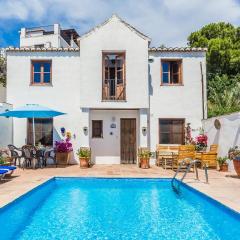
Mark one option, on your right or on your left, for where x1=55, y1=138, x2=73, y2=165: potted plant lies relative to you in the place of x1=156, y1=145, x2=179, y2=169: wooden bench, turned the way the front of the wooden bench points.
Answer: on your right

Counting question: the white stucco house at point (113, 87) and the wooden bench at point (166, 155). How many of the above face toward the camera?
2

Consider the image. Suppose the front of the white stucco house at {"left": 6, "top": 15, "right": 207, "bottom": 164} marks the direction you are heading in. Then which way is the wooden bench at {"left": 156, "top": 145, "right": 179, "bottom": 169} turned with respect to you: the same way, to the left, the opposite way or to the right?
the same way

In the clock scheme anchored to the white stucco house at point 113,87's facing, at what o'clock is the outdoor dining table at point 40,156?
The outdoor dining table is roughly at 2 o'clock from the white stucco house.

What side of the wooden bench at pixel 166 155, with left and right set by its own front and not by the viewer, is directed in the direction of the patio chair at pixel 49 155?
right

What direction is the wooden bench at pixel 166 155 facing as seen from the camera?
toward the camera

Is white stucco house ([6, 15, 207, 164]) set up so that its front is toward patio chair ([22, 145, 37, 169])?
no

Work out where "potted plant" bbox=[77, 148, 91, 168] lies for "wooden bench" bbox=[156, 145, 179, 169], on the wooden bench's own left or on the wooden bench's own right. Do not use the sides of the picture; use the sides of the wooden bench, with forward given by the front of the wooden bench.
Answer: on the wooden bench's own right

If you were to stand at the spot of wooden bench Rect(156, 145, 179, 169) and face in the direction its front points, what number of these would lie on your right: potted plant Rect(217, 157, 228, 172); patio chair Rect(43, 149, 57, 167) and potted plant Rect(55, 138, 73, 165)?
2

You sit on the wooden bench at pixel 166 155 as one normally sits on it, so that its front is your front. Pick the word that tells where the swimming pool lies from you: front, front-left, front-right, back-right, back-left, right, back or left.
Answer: front

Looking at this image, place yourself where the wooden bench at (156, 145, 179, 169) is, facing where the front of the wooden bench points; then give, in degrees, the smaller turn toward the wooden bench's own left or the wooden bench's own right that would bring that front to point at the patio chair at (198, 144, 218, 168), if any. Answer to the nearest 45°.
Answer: approximately 45° to the wooden bench's own left

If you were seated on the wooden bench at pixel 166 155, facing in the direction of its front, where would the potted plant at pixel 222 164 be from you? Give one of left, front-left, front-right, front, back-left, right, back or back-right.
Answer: front-left

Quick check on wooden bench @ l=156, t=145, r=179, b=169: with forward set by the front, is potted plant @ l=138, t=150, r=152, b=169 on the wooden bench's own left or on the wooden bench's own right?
on the wooden bench's own right

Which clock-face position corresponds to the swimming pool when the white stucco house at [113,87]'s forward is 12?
The swimming pool is roughly at 12 o'clock from the white stucco house.

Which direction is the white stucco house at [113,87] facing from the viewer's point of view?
toward the camera

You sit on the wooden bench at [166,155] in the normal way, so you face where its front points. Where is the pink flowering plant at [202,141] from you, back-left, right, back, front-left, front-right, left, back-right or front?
left
